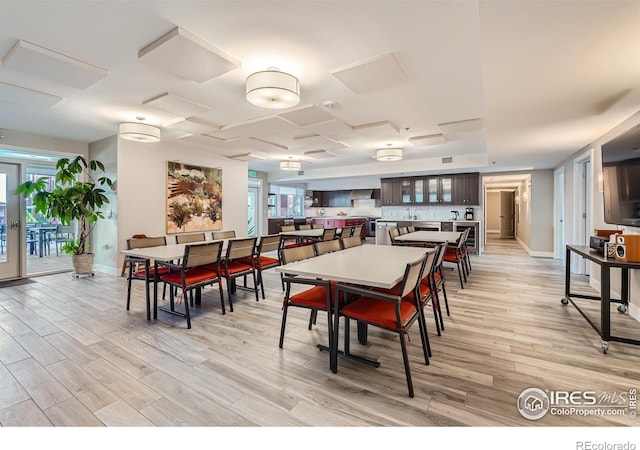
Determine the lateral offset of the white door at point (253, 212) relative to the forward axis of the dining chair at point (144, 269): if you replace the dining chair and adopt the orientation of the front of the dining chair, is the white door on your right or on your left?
on your left

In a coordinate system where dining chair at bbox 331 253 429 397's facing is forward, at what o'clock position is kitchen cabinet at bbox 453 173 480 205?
The kitchen cabinet is roughly at 2 o'clock from the dining chair.

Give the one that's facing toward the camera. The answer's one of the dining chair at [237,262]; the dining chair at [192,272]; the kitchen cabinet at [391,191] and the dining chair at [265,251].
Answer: the kitchen cabinet

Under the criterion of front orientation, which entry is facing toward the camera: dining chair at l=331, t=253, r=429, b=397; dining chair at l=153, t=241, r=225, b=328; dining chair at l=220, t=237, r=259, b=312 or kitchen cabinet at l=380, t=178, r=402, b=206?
the kitchen cabinet

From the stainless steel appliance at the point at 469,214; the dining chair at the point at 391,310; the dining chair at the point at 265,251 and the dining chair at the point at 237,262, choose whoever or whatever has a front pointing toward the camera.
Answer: the stainless steel appliance

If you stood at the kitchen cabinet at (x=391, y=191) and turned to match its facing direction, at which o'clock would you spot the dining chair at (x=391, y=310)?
The dining chair is roughly at 12 o'clock from the kitchen cabinet.

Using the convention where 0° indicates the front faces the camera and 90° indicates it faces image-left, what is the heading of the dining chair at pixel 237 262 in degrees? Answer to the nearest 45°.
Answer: approximately 135°

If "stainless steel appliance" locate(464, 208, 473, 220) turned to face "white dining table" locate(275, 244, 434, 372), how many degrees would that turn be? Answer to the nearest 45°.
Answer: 0° — it already faces it

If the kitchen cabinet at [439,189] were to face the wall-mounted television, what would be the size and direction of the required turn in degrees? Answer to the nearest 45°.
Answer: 0° — it already faces it

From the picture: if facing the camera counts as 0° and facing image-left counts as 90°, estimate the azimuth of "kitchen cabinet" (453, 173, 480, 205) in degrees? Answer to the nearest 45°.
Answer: approximately 0°

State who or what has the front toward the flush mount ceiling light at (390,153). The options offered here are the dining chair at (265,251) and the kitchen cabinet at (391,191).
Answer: the kitchen cabinet

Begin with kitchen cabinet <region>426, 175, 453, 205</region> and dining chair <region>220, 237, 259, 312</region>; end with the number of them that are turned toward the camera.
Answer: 1

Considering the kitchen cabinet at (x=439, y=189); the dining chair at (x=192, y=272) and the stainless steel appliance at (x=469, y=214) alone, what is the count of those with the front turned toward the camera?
2
